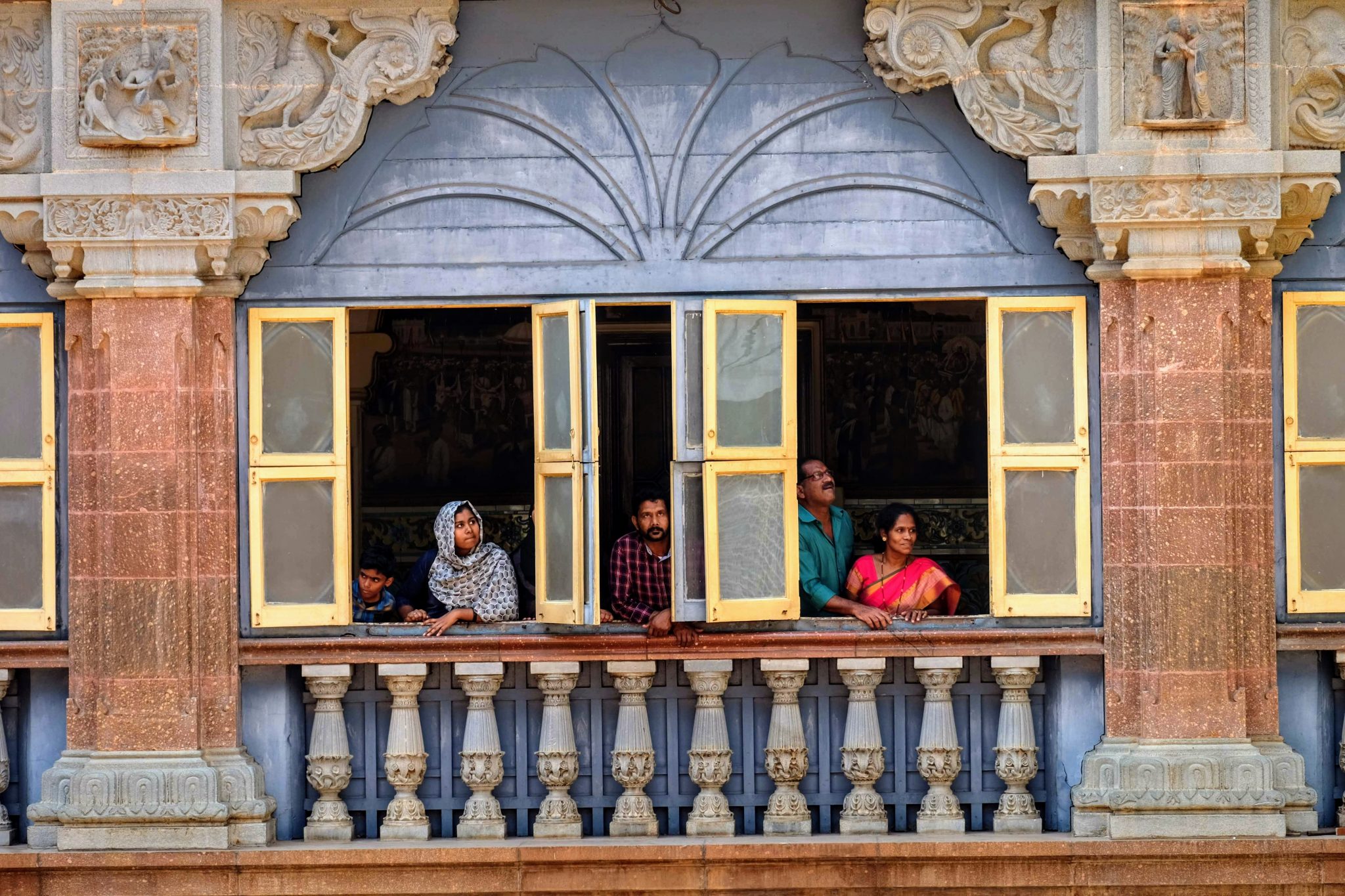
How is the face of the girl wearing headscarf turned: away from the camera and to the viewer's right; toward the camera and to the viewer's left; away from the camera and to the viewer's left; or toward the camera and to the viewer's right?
toward the camera and to the viewer's right

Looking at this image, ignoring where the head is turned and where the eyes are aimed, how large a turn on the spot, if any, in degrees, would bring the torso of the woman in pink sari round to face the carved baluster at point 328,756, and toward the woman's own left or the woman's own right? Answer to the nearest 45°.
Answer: approximately 90° to the woman's own right

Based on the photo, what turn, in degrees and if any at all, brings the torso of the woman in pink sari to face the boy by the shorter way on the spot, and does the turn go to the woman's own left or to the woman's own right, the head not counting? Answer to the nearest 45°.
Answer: approximately 90° to the woman's own right

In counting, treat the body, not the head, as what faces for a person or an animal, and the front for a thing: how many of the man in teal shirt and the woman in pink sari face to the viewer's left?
0

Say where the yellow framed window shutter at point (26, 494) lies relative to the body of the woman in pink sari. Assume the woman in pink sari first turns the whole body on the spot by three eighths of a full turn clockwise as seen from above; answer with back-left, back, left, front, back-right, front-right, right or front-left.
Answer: front-left

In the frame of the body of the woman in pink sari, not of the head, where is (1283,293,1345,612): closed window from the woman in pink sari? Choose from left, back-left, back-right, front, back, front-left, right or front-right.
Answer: left

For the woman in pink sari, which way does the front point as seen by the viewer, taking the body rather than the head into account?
toward the camera

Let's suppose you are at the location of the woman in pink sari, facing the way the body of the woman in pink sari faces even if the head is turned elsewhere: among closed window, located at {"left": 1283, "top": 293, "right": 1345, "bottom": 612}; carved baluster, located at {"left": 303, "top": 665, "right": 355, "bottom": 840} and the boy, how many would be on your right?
2

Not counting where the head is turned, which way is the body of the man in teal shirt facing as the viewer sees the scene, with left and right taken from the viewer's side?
facing the viewer and to the right of the viewer

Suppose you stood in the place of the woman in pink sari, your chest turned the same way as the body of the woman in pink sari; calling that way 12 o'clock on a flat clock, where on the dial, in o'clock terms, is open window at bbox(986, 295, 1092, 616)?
The open window is roughly at 10 o'clock from the woman in pink sari.
